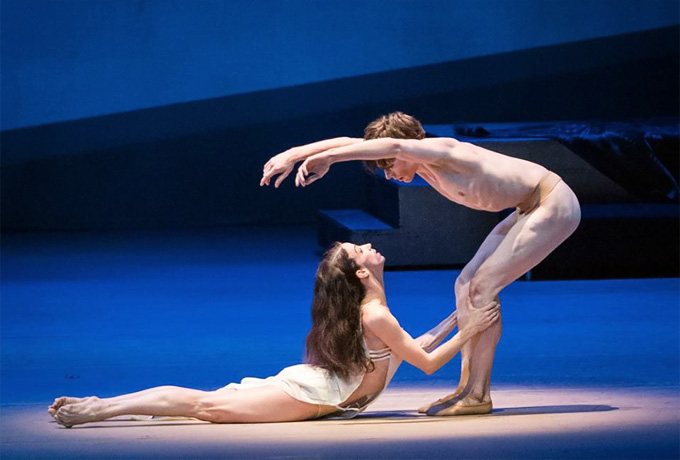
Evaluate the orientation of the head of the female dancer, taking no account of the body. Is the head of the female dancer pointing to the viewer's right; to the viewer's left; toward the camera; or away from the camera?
to the viewer's right

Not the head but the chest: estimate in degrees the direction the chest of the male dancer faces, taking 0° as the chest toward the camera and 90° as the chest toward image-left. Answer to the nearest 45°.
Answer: approximately 90°

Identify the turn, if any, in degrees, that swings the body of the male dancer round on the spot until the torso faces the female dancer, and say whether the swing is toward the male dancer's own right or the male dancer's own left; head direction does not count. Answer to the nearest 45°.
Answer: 0° — they already face them
